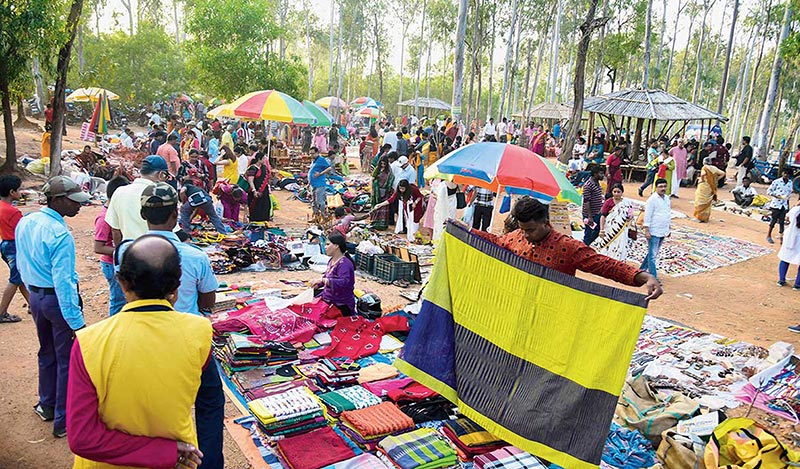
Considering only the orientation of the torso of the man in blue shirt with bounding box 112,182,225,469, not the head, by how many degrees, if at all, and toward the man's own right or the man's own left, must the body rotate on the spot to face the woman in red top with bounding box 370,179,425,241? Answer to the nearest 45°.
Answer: approximately 45° to the man's own right

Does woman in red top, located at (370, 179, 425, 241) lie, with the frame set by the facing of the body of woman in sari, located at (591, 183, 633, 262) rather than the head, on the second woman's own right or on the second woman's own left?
on the second woman's own right

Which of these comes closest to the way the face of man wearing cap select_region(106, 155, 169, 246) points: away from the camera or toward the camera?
away from the camera

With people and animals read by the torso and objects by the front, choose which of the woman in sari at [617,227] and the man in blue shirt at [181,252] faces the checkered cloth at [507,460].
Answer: the woman in sari

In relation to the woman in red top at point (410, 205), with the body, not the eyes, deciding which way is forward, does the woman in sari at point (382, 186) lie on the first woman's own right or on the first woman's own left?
on the first woman's own right

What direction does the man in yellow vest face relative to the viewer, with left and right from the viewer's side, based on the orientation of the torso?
facing away from the viewer

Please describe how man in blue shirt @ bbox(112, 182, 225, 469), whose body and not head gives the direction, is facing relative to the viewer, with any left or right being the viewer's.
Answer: facing away from the viewer

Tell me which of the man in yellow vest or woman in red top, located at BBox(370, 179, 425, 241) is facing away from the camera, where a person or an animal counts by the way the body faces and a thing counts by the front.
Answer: the man in yellow vest

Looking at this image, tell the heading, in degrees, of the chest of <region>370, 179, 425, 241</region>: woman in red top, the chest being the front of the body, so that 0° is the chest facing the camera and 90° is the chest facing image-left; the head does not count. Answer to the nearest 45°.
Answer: approximately 45°

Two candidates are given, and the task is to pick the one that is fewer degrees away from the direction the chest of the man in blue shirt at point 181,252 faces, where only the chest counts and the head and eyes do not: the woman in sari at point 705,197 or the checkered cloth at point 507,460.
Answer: the woman in sari

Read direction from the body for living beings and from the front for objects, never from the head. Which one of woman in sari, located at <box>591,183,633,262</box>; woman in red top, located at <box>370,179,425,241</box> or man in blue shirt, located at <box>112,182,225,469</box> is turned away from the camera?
the man in blue shirt

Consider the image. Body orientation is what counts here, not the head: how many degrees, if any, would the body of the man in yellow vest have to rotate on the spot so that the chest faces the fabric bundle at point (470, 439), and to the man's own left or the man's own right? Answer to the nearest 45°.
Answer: approximately 45° to the man's own right

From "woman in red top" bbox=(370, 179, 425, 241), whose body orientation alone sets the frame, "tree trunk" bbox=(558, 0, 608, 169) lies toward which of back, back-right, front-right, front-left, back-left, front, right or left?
back

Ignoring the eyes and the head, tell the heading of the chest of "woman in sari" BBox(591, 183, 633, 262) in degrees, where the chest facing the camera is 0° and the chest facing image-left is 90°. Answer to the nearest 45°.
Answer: approximately 0°

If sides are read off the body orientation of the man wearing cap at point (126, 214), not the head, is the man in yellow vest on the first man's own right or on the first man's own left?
on the first man's own right
